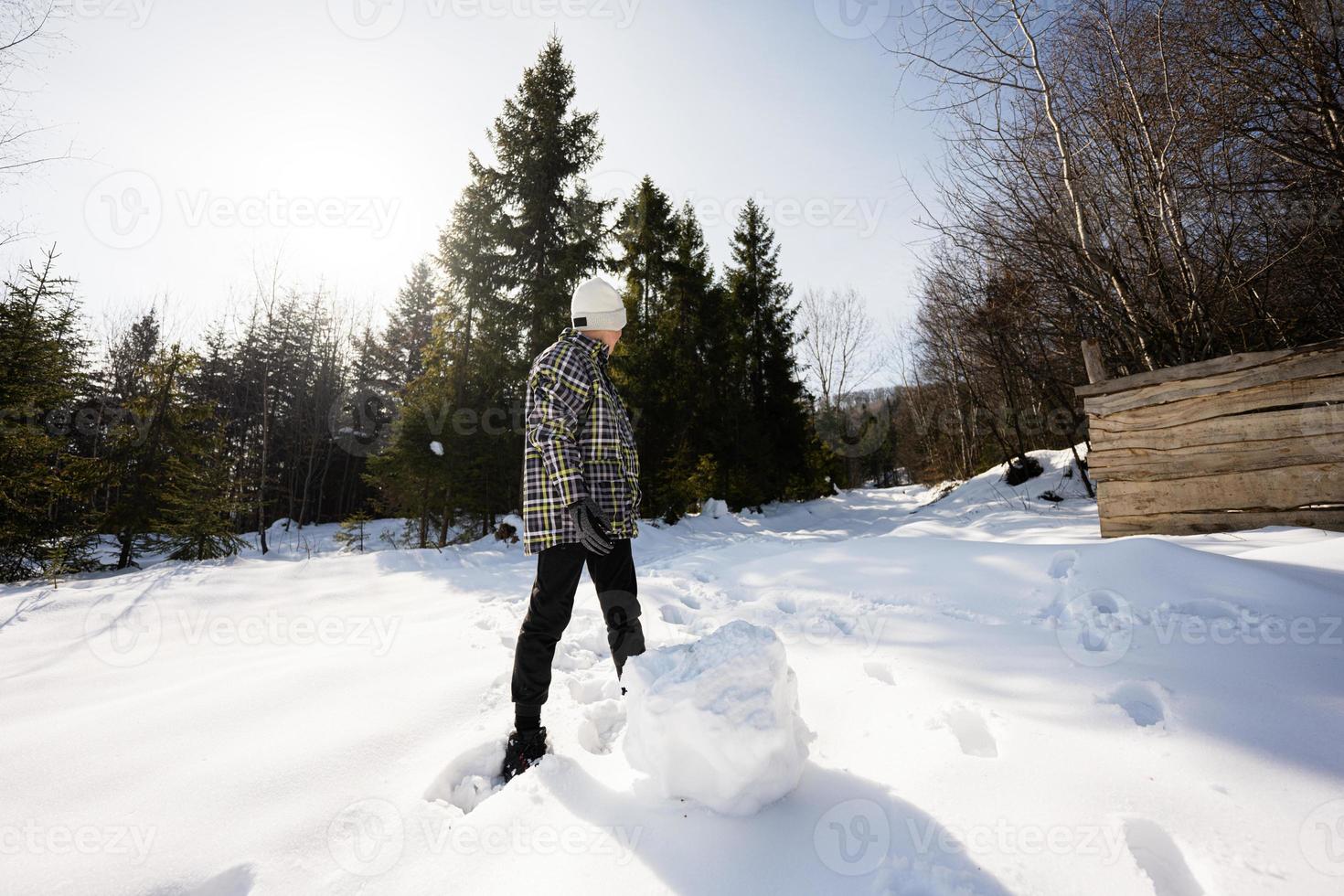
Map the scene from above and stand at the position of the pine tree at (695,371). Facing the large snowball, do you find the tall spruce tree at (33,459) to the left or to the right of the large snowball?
right

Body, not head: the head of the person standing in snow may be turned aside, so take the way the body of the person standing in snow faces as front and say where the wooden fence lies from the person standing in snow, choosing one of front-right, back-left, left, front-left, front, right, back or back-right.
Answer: front

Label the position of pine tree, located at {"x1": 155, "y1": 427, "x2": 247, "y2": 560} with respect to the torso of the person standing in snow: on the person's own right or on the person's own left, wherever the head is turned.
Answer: on the person's own left

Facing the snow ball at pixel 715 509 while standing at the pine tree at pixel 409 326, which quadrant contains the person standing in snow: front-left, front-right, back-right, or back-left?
front-right

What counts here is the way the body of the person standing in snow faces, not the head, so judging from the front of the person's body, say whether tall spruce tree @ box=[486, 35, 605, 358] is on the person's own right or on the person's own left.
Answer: on the person's own left

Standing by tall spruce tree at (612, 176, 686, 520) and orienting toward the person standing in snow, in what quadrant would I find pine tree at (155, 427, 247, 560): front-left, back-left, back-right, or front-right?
front-right

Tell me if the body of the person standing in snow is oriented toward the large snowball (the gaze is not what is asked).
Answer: no
